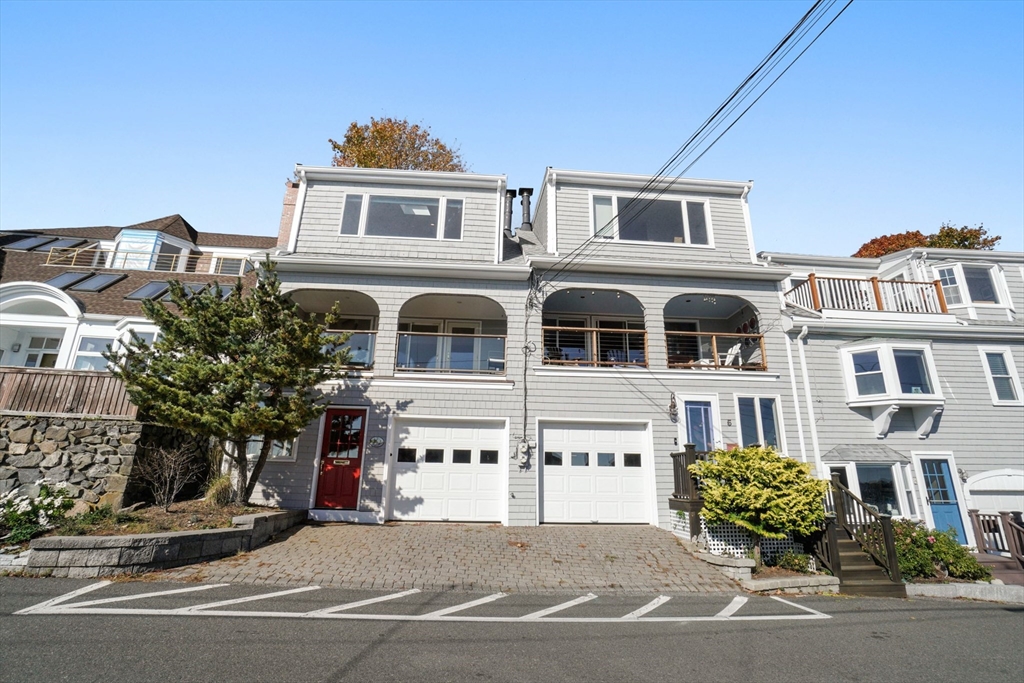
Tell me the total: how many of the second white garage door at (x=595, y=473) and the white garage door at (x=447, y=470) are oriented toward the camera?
2

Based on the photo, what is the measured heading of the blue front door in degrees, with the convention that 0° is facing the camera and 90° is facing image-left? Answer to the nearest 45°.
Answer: approximately 0°

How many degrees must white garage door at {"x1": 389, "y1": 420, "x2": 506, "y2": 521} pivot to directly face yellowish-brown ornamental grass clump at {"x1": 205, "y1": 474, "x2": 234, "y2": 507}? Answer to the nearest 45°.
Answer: approximately 90° to its right

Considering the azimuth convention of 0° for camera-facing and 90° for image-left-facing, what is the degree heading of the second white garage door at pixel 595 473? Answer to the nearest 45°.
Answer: approximately 0°

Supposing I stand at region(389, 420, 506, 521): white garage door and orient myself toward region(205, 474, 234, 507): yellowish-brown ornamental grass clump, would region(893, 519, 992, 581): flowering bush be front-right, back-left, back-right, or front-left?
back-left

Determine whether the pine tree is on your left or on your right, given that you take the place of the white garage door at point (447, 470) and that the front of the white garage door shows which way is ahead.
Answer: on your right

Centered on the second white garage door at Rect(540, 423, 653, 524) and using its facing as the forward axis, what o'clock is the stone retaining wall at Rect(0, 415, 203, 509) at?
The stone retaining wall is roughly at 2 o'clock from the second white garage door.
